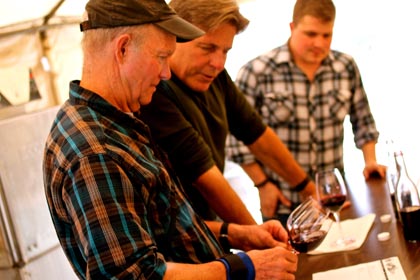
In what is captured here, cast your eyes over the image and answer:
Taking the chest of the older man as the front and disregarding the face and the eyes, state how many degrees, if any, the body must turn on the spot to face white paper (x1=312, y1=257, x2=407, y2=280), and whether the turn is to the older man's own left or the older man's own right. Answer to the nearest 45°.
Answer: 0° — they already face it

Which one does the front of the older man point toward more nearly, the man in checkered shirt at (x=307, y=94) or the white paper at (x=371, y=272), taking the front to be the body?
the white paper

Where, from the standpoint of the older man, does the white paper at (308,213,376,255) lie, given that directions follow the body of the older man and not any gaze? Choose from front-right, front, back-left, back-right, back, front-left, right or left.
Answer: front-left

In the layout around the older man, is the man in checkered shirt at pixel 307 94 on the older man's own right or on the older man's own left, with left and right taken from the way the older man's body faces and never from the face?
on the older man's own left

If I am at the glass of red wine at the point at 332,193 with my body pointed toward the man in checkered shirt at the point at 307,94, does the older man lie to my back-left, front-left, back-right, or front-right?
back-left

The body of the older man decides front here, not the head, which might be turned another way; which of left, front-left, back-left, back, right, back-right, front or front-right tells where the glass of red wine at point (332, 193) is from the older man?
front-left

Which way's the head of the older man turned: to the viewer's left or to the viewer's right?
to the viewer's right

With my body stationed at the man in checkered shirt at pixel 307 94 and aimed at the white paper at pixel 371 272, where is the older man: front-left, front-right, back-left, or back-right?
front-right

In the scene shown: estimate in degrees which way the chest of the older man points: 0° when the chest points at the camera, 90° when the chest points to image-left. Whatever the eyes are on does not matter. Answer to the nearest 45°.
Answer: approximately 270°
